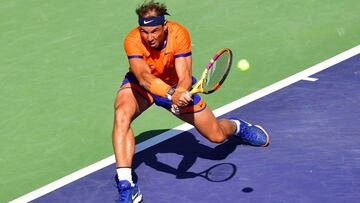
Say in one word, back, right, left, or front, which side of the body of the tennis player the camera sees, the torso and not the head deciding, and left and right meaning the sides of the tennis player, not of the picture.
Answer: front
